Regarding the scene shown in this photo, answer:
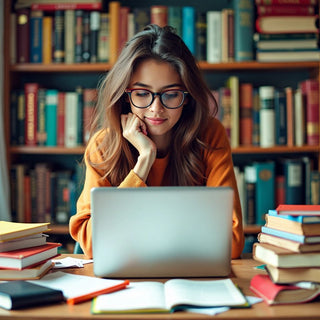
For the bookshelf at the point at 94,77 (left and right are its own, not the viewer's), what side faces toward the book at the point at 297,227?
front

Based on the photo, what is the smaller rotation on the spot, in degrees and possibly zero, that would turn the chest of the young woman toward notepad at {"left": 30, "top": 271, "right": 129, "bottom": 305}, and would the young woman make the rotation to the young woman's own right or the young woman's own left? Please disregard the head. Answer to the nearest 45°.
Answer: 0° — they already face it

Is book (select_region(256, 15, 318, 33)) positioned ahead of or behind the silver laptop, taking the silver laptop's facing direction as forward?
ahead

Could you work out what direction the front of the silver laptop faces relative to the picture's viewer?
facing away from the viewer

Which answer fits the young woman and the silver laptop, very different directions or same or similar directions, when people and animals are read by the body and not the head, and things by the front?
very different directions

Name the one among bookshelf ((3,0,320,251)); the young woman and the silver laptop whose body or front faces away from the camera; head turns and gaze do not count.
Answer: the silver laptop

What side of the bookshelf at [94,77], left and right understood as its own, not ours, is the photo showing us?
front

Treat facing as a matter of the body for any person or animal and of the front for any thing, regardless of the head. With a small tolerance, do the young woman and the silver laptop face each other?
yes

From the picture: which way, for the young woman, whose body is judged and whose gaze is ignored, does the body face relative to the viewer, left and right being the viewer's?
facing the viewer

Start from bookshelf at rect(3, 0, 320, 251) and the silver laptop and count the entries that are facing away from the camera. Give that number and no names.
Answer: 1

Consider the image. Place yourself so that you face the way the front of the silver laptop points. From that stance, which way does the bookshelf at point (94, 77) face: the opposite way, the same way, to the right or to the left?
the opposite way

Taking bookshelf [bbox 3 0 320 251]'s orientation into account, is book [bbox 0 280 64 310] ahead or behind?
ahead

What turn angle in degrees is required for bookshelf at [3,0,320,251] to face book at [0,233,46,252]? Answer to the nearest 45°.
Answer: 0° — it already faces it
